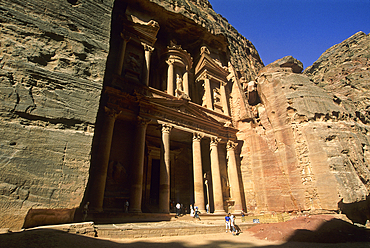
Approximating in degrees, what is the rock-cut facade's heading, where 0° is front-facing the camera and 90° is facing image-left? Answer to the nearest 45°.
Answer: approximately 315°
